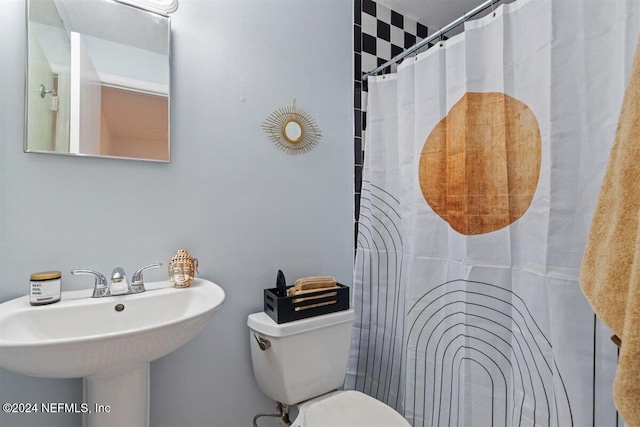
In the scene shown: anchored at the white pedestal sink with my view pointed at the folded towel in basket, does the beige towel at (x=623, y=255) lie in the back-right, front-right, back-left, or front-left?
front-right

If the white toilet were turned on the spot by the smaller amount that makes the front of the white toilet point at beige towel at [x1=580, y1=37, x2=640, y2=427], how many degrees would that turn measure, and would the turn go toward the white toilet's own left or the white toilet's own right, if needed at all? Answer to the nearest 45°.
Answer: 0° — it already faces it

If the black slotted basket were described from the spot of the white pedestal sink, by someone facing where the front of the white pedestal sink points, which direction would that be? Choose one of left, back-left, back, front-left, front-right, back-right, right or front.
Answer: left

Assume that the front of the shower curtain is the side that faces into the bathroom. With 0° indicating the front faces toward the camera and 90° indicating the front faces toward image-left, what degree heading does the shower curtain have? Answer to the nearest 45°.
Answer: approximately 45°

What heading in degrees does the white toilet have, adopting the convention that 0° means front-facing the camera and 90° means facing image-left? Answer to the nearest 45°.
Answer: approximately 315°

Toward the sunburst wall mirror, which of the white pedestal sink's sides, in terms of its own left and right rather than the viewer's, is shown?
left

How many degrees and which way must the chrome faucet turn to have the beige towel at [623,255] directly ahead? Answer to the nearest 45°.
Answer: approximately 45° to its left

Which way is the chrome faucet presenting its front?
toward the camera

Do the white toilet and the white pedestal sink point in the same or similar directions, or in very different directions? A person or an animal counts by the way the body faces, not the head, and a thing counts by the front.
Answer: same or similar directions

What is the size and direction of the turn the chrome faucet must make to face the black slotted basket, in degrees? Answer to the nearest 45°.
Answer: approximately 90° to its left
